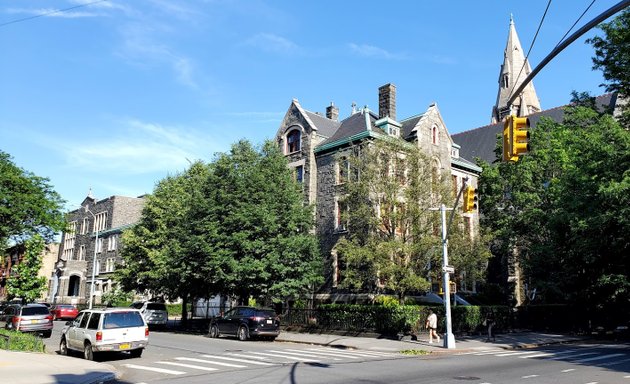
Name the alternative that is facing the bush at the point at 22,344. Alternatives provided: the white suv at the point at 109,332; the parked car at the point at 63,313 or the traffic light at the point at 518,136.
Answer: the white suv

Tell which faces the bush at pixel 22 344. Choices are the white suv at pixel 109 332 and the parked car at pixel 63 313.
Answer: the white suv
